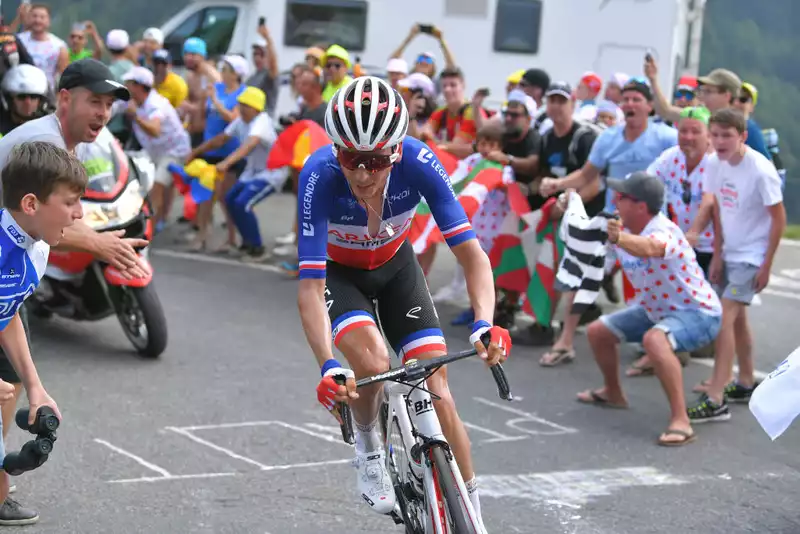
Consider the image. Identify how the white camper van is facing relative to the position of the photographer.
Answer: facing to the left of the viewer

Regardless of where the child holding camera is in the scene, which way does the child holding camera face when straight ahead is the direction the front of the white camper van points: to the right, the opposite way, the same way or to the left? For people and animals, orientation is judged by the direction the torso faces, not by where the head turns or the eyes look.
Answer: the opposite way

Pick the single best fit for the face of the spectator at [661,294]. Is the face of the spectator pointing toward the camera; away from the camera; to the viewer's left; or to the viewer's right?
to the viewer's left

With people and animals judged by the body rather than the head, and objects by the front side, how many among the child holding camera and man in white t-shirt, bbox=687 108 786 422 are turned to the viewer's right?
1

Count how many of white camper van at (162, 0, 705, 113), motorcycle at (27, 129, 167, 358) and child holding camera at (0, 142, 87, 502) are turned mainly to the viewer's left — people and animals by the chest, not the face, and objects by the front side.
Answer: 1

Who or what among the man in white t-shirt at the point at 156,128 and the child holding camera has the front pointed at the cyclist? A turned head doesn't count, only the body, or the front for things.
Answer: the child holding camera

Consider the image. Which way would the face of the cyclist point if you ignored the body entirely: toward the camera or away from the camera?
toward the camera

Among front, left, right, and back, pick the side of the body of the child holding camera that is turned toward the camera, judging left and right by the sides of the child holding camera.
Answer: right

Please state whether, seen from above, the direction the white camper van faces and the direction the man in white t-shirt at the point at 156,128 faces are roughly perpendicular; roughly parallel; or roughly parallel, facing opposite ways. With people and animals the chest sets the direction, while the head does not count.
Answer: roughly parallel

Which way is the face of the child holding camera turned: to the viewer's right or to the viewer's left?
to the viewer's right

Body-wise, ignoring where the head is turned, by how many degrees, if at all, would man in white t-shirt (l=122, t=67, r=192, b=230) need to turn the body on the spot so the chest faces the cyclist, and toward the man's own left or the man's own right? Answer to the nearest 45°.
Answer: approximately 90° to the man's own left

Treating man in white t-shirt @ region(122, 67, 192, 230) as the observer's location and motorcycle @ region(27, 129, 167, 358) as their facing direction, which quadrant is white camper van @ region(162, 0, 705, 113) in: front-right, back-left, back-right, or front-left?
back-left

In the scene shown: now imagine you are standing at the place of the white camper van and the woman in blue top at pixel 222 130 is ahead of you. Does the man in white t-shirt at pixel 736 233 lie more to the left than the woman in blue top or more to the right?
left
